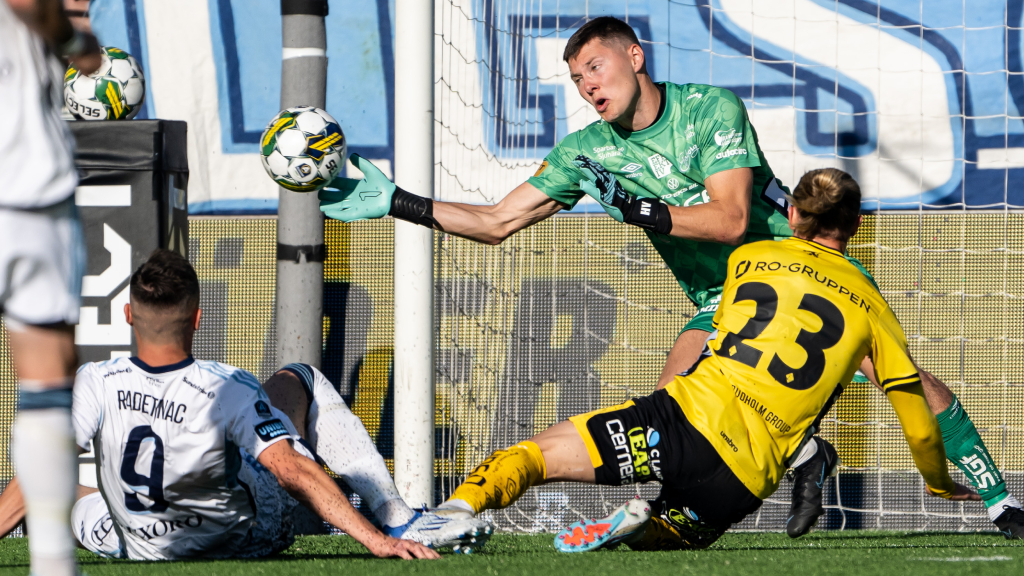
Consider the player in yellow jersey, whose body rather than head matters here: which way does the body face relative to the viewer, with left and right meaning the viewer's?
facing away from the viewer

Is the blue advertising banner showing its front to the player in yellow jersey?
yes

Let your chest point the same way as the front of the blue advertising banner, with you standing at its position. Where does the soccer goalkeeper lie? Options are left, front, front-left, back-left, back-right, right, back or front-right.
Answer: front

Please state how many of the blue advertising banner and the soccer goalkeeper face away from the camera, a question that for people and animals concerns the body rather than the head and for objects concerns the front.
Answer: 0

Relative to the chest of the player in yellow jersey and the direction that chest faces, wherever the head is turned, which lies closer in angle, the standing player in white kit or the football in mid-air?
the football in mid-air

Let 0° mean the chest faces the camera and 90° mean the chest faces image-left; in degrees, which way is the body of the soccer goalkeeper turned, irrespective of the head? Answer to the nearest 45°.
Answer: approximately 45°

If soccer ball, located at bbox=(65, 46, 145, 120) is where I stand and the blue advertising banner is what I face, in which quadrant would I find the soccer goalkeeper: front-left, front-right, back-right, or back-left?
front-right

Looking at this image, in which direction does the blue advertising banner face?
toward the camera

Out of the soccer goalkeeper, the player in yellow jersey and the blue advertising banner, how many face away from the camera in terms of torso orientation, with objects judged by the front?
1

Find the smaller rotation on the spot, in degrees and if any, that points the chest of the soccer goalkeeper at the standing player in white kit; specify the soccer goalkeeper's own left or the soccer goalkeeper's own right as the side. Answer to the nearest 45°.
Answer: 0° — they already face them

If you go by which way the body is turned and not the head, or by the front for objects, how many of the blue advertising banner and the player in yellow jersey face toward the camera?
1

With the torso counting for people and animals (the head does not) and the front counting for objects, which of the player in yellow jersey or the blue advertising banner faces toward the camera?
the blue advertising banner

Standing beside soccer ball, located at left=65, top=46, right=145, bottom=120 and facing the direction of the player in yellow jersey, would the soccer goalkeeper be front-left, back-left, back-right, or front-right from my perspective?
front-left

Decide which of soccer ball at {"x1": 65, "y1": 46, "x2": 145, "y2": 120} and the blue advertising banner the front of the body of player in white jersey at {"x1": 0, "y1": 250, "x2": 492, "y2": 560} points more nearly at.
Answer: the blue advertising banner

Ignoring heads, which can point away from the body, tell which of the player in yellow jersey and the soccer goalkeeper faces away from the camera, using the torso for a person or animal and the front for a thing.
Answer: the player in yellow jersey

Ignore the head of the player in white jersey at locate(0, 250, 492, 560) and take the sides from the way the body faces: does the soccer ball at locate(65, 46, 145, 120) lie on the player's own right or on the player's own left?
on the player's own left

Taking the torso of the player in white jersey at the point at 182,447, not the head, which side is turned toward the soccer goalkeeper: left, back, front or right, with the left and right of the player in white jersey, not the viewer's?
front

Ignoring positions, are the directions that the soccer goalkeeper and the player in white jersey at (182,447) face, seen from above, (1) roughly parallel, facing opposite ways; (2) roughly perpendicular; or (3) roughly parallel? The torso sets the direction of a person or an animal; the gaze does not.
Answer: roughly parallel, facing opposite ways

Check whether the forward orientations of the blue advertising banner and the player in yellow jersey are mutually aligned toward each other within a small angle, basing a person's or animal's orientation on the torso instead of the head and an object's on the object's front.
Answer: yes

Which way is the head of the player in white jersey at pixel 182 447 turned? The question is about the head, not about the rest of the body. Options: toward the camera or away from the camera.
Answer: away from the camera

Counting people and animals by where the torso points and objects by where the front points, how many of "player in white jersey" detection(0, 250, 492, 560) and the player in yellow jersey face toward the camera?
0

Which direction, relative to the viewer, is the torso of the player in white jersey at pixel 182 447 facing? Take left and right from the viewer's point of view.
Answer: facing away from the viewer and to the right of the viewer

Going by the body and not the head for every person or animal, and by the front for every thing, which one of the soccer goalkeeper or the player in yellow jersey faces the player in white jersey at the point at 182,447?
the soccer goalkeeper
